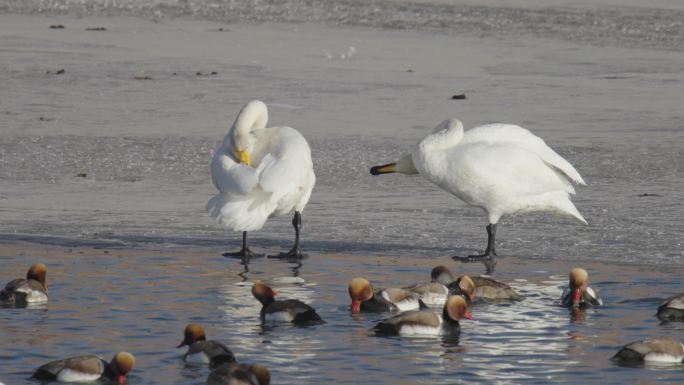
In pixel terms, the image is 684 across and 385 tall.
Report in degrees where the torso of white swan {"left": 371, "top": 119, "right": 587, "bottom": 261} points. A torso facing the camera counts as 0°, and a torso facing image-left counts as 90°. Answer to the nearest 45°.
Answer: approximately 90°

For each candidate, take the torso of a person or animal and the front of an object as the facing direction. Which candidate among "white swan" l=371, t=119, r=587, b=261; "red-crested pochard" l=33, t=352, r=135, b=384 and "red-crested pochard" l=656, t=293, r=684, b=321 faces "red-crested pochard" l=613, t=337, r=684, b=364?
"red-crested pochard" l=33, t=352, r=135, b=384

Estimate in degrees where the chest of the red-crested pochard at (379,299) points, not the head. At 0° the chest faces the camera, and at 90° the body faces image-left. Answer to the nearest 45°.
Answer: approximately 90°

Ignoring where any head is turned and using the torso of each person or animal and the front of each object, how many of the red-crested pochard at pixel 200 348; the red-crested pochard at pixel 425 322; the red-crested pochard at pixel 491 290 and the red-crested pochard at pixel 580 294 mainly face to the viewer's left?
2

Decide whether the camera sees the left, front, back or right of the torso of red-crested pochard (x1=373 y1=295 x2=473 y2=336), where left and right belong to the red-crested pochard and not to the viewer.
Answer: right

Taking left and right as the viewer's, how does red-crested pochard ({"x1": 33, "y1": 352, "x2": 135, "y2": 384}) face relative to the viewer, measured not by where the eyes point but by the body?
facing to the right of the viewer

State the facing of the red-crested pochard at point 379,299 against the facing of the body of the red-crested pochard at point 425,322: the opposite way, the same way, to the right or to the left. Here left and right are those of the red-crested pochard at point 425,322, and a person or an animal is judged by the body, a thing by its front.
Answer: the opposite way

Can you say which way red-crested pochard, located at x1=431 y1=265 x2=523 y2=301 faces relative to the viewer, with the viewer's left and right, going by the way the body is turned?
facing to the left of the viewer
